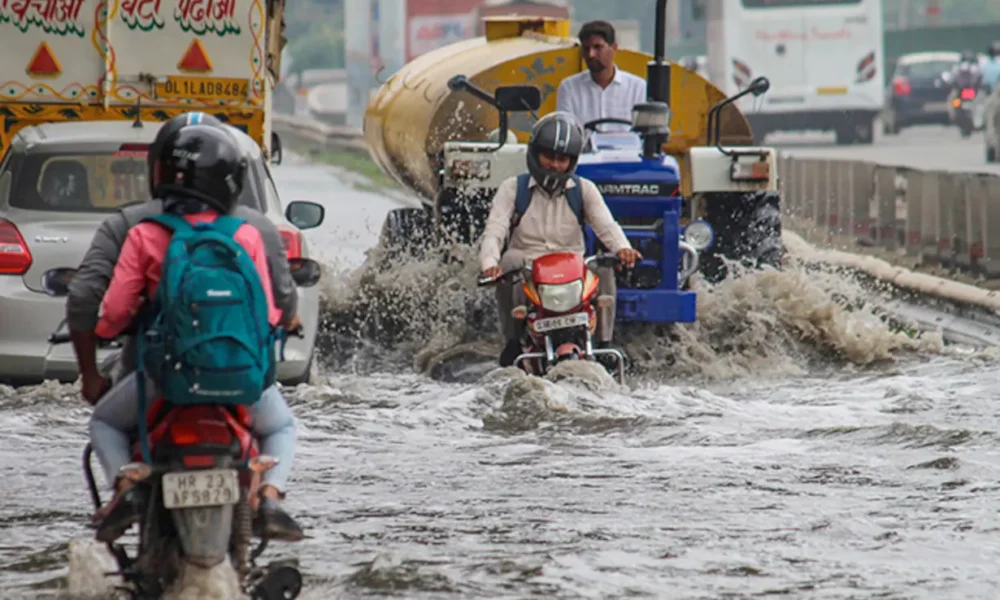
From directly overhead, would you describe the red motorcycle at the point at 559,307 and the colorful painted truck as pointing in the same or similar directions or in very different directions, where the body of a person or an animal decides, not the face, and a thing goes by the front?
very different directions

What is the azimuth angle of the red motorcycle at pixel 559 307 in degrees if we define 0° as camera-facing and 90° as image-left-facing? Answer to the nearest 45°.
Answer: approximately 0°

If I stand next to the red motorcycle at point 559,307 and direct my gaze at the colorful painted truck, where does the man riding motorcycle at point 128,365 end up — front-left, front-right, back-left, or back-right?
back-left

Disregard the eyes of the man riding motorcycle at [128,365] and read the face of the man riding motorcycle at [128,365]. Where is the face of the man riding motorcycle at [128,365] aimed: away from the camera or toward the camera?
away from the camera

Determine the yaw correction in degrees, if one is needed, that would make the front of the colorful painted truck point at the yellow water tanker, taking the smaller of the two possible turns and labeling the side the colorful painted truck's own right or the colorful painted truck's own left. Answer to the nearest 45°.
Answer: approximately 90° to the colorful painted truck's own right

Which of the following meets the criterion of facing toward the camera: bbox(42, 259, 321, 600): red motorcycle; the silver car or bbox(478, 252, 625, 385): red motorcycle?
bbox(478, 252, 625, 385): red motorcycle

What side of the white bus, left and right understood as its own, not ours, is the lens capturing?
back

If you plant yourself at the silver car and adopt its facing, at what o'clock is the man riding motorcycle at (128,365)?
The man riding motorcycle is roughly at 6 o'clock from the silver car.

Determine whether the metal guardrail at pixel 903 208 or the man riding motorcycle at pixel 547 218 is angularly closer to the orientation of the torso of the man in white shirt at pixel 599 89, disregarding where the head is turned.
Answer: the man riding motorcycle

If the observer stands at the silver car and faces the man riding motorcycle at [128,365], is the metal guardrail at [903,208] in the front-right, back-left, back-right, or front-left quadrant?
back-left

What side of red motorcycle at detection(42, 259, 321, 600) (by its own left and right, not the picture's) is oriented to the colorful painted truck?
front

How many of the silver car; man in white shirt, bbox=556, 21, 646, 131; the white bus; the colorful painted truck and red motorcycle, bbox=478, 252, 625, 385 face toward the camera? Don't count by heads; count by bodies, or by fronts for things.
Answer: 2

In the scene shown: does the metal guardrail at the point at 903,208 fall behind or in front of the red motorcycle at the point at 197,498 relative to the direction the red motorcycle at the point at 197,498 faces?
in front

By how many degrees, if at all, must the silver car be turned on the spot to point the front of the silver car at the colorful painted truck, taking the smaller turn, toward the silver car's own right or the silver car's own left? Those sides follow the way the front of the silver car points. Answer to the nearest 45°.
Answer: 0° — it already faces it

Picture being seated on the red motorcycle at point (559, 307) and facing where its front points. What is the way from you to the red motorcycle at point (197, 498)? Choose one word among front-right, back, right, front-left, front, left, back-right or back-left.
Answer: front

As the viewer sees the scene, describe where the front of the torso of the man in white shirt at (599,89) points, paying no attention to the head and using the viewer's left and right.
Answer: facing the viewer

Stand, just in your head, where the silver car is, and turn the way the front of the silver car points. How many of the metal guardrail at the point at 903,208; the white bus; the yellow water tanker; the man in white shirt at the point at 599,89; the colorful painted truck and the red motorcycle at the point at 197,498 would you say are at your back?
1

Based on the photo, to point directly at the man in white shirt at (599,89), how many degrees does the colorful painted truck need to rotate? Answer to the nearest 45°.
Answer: approximately 135° to its right

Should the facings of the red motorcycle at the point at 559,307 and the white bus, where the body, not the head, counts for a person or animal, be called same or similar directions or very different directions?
very different directions

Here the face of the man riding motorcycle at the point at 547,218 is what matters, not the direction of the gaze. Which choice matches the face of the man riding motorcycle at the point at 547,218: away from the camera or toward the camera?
toward the camera

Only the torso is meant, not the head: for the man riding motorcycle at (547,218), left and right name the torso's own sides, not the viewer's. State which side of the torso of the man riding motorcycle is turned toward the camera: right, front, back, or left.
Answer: front
